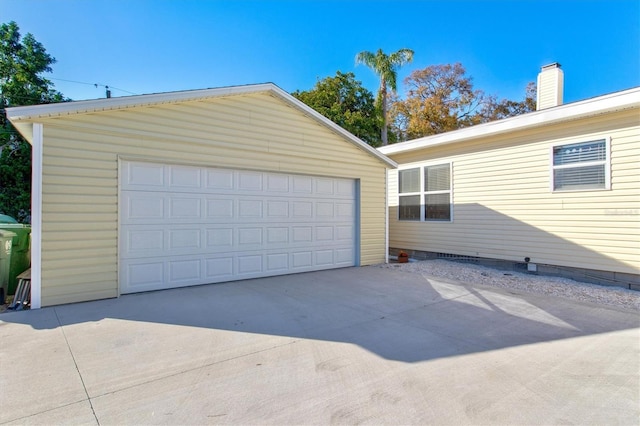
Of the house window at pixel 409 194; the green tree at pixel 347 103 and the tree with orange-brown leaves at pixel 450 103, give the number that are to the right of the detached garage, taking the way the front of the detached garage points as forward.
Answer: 0

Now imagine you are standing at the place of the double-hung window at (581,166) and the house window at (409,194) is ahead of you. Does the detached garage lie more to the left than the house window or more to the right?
left

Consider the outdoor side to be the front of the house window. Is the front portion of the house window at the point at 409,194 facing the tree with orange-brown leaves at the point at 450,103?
no

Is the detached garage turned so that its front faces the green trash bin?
no

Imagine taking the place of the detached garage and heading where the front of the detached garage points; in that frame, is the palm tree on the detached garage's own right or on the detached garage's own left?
on the detached garage's own left

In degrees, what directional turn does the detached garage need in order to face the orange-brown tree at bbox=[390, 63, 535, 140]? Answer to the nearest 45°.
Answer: approximately 90° to its left

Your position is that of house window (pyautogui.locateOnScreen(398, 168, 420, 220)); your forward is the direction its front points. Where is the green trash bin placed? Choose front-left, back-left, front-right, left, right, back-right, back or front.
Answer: front

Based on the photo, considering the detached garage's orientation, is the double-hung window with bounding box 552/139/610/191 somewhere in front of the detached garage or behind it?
in front

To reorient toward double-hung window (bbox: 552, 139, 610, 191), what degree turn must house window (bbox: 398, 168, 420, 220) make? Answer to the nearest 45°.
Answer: approximately 90° to its left

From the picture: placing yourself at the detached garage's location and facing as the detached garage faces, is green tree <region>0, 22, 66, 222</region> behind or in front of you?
behind

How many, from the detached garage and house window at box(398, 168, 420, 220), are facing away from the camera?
0

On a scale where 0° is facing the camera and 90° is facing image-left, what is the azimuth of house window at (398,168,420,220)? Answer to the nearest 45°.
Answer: approximately 45°

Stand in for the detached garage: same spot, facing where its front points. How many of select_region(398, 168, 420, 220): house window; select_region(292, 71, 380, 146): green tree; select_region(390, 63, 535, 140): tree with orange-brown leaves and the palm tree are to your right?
0

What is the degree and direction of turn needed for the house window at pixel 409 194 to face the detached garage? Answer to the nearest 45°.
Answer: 0° — it already faces it

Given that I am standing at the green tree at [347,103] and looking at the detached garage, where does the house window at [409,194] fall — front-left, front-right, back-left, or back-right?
front-left

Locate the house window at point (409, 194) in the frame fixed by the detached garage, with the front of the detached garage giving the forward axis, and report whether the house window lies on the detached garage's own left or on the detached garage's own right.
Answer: on the detached garage's own left
